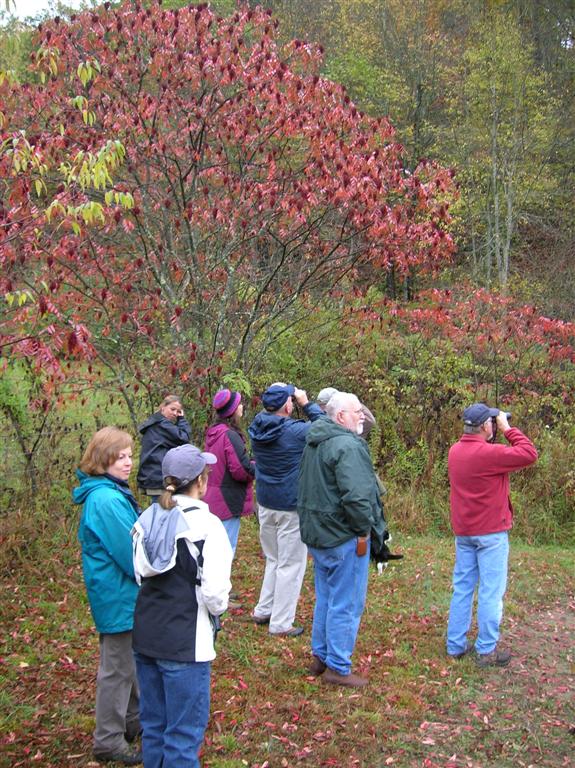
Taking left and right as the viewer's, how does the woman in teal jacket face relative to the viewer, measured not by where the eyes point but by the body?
facing to the right of the viewer

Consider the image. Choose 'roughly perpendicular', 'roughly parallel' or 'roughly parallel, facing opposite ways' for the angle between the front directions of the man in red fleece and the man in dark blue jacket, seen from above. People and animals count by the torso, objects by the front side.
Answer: roughly parallel

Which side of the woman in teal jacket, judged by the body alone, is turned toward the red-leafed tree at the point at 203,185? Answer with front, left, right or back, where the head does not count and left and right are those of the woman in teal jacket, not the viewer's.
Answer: left

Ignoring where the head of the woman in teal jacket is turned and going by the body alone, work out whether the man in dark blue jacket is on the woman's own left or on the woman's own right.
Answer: on the woman's own left

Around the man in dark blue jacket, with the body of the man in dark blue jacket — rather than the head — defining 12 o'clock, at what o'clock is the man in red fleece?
The man in red fleece is roughly at 2 o'clock from the man in dark blue jacket.

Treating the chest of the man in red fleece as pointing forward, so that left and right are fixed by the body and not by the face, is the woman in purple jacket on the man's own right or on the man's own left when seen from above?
on the man's own left

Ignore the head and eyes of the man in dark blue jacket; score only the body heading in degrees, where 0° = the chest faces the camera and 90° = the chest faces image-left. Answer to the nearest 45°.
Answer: approximately 225°

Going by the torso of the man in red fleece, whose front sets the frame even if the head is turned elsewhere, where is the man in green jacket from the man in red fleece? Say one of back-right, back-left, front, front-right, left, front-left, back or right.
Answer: back

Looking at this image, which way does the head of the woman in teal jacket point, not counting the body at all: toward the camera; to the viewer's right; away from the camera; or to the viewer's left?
to the viewer's right

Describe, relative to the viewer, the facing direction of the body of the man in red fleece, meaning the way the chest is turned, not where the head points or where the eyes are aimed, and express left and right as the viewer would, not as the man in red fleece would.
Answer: facing away from the viewer and to the right of the viewer

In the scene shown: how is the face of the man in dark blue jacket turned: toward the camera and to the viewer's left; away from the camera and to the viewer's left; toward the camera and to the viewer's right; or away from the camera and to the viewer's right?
away from the camera and to the viewer's right

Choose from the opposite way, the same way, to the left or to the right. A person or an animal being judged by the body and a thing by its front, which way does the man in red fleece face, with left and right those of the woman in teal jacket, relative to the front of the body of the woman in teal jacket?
the same way
